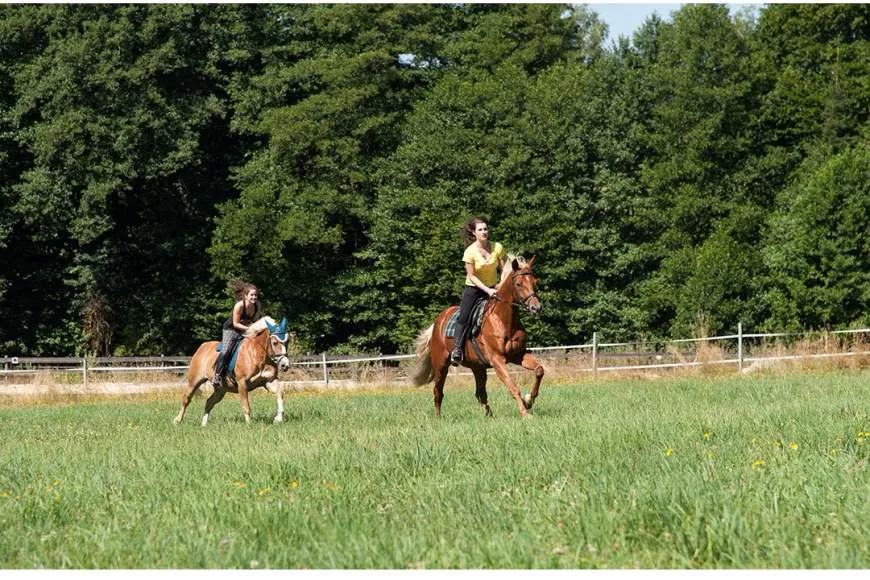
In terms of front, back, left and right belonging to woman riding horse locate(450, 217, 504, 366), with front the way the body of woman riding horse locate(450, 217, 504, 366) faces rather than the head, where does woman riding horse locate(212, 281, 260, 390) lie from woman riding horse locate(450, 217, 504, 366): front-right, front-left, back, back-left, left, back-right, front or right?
back

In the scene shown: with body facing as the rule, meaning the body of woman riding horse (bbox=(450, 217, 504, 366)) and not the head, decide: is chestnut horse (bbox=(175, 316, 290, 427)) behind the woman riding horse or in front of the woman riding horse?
behind

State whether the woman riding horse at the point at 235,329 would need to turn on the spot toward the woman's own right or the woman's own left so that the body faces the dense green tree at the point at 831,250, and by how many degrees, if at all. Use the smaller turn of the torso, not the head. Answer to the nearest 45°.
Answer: approximately 90° to the woman's own left

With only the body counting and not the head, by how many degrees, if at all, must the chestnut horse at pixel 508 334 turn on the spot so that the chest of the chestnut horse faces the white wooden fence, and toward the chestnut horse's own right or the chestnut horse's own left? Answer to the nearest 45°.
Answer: approximately 135° to the chestnut horse's own left

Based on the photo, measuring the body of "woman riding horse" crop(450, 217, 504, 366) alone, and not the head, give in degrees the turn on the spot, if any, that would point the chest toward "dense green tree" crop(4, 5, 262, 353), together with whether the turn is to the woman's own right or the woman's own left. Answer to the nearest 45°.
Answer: approximately 180°

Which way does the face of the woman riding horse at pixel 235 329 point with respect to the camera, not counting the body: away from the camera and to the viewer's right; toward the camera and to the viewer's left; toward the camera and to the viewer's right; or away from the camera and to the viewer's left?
toward the camera and to the viewer's right

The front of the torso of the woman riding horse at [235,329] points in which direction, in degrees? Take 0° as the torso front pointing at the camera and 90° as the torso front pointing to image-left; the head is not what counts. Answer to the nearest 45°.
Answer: approximately 315°

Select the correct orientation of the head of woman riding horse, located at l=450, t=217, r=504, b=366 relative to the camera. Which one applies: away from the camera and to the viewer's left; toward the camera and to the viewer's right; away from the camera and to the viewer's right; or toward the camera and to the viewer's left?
toward the camera and to the viewer's right

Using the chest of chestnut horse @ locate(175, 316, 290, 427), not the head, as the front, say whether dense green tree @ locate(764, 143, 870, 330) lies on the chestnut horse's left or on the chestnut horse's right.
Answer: on the chestnut horse's left

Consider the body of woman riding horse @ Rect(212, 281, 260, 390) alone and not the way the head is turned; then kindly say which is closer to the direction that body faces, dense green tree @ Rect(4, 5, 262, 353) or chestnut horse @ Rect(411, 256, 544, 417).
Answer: the chestnut horse

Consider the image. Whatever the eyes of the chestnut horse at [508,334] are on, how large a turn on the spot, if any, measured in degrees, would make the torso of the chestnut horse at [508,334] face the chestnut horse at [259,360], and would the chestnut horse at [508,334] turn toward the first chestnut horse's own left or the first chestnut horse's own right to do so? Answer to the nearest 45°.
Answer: approximately 180°

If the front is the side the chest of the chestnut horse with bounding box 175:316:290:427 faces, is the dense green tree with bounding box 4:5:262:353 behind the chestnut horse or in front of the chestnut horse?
behind
